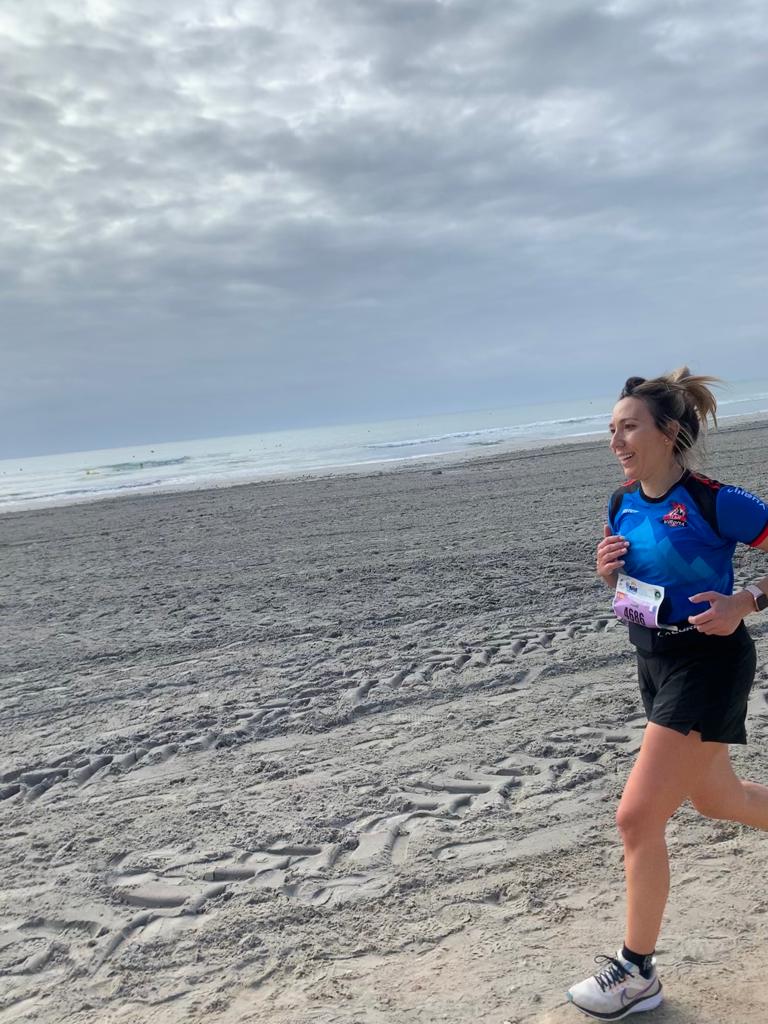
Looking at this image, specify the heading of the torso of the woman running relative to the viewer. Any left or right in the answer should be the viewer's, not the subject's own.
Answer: facing the viewer and to the left of the viewer
